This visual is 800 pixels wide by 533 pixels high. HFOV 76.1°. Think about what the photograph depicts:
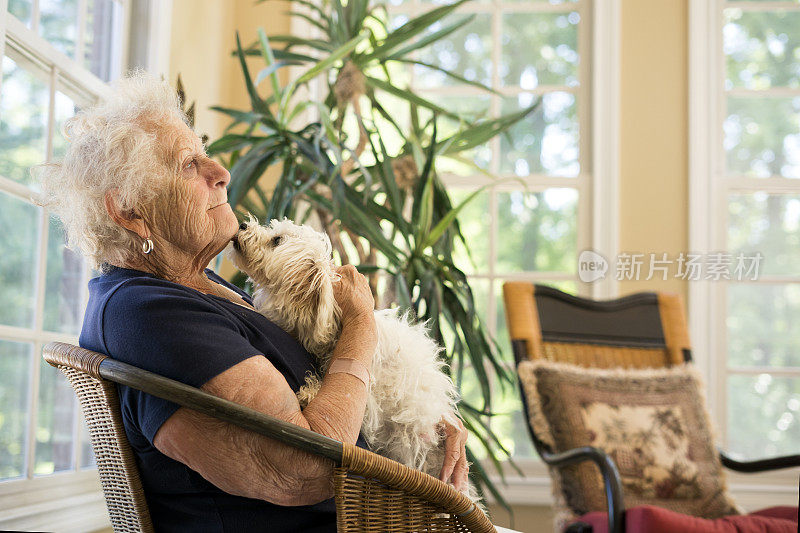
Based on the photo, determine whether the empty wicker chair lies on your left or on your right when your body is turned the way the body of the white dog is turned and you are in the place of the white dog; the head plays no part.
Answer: on your right

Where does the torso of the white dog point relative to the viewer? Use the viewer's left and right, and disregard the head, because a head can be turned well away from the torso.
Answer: facing to the left of the viewer

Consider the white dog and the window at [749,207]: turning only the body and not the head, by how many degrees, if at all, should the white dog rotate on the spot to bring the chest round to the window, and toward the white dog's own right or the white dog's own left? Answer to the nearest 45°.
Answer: approximately 135° to the white dog's own right

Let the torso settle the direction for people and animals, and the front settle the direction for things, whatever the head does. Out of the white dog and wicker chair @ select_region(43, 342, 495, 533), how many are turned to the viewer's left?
1

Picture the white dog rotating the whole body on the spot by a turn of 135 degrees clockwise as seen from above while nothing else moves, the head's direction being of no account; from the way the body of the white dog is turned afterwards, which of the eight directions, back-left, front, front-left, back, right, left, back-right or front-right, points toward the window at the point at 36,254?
left

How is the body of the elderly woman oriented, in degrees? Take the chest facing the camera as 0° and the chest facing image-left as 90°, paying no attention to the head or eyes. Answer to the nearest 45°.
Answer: approximately 270°

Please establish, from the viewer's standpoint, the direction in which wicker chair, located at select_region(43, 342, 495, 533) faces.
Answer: facing to the right of the viewer

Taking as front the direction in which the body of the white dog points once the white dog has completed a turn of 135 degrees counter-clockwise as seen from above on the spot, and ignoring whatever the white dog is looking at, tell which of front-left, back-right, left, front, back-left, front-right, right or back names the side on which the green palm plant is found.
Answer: back-left

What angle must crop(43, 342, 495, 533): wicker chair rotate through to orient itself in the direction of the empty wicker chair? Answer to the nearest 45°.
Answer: approximately 45° to its left

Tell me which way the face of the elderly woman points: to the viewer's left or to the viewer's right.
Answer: to the viewer's right
